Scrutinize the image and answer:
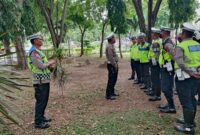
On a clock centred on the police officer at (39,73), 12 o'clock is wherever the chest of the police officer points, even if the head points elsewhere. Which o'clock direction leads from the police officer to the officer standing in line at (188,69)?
The officer standing in line is roughly at 1 o'clock from the police officer.

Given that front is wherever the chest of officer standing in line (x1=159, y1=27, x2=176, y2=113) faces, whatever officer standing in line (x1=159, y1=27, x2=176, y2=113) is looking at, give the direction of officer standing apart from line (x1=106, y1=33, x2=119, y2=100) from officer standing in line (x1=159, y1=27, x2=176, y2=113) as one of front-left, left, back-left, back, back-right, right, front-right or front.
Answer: front-right

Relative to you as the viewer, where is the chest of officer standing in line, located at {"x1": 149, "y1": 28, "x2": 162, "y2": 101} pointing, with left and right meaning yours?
facing to the left of the viewer

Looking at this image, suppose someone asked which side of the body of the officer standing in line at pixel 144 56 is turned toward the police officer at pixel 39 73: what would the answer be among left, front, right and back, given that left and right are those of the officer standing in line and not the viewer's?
front

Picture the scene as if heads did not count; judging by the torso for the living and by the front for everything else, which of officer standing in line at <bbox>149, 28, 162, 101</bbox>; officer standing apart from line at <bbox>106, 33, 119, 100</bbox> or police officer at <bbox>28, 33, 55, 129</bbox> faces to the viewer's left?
officer standing in line at <bbox>149, 28, 162, 101</bbox>

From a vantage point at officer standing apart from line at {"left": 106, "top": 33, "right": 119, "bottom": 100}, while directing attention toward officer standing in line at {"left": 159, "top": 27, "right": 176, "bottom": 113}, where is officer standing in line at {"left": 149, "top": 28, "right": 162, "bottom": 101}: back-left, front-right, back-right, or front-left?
front-left

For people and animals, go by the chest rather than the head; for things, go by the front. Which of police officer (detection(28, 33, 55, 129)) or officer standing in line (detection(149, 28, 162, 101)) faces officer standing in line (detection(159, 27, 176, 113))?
the police officer

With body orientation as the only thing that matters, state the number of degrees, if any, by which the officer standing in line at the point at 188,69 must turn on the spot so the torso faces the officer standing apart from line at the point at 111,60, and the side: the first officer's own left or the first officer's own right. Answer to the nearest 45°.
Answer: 0° — they already face them

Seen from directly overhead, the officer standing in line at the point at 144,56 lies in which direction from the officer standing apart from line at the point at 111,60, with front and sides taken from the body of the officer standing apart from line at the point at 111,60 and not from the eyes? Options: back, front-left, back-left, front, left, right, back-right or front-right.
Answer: front-left

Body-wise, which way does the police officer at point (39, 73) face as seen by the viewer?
to the viewer's right

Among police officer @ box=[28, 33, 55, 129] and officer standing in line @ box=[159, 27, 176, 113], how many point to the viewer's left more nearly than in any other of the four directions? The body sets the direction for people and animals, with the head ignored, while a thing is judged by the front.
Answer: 1

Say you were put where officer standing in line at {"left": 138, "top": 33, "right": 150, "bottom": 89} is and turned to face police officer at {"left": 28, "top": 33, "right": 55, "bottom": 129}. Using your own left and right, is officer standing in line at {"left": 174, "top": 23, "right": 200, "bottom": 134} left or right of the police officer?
left

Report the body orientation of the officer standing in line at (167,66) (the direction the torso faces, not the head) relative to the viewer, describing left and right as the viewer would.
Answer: facing to the left of the viewer

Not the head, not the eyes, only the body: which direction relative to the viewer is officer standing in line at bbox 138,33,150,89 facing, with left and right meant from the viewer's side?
facing the viewer and to the left of the viewer
